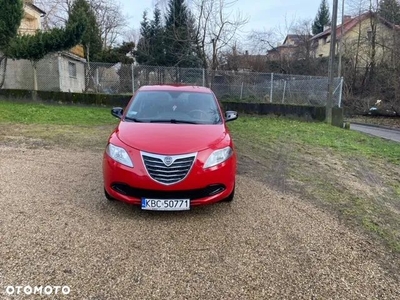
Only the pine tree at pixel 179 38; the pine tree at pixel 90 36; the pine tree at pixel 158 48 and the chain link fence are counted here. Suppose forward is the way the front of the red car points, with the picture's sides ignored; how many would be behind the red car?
4

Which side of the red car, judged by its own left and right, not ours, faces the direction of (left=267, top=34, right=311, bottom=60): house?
back

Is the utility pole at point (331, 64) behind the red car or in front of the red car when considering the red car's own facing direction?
behind

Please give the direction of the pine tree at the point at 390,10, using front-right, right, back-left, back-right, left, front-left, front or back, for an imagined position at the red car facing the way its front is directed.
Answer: back-left

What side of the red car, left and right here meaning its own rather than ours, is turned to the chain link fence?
back

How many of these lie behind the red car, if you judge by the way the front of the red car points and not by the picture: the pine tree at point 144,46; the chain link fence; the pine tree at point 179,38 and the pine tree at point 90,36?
4

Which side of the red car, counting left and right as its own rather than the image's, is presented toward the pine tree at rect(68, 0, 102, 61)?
back

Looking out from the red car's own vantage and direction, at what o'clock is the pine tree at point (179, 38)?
The pine tree is roughly at 6 o'clock from the red car.

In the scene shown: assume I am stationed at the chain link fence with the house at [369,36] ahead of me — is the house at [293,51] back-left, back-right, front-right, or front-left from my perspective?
front-left

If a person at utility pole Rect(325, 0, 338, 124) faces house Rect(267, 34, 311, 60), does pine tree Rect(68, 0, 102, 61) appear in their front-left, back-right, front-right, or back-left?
front-left

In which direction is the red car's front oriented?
toward the camera

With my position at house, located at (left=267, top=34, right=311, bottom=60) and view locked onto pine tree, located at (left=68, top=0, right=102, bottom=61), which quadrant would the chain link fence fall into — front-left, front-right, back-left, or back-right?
front-left

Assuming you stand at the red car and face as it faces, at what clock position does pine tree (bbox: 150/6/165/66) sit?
The pine tree is roughly at 6 o'clock from the red car.

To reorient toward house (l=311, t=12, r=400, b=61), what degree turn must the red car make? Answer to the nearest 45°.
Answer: approximately 135° to its left

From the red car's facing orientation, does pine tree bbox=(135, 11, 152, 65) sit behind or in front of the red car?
behind

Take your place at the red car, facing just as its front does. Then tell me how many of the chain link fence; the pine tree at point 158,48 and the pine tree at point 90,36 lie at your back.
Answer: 3

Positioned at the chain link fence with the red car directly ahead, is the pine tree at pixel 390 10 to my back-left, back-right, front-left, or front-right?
back-left
